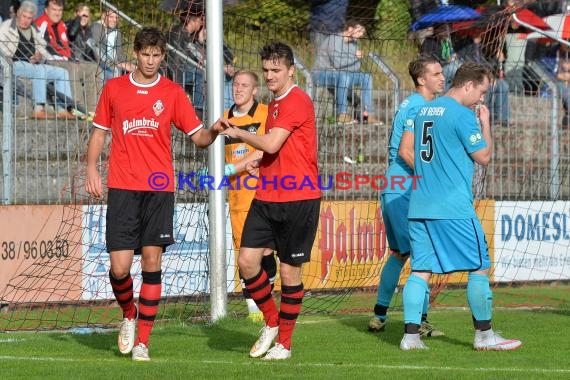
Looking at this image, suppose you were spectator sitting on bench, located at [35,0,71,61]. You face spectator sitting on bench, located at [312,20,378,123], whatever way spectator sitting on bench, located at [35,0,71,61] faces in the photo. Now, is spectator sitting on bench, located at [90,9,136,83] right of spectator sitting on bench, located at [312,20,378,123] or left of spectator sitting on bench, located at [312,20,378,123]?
right

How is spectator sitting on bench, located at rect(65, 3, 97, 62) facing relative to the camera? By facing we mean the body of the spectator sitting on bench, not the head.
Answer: toward the camera

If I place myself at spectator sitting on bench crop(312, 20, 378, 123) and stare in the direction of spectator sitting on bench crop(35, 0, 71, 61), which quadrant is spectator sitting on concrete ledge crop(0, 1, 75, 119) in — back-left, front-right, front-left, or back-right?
front-left

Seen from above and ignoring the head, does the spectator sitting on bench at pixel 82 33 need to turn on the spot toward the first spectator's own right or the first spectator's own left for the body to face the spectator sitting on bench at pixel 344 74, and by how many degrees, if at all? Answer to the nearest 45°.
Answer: approximately 45° to the first spectator's own left
